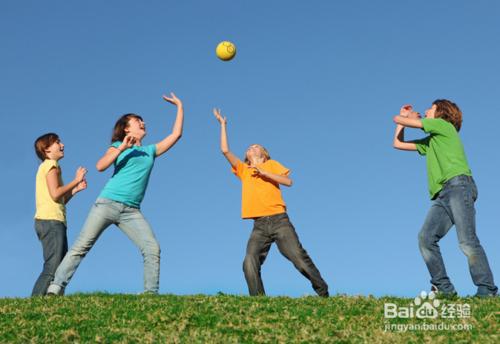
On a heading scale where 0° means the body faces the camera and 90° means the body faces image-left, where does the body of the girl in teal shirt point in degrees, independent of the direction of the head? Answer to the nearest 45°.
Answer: approximately 315°

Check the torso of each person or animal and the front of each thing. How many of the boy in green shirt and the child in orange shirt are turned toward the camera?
1

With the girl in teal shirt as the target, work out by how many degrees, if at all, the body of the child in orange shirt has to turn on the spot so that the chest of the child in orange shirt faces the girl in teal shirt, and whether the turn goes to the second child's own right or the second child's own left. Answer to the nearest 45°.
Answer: approximately 45° to the second child's own right

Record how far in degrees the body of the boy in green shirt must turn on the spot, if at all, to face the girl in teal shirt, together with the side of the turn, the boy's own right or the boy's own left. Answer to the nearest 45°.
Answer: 0° — they already face them

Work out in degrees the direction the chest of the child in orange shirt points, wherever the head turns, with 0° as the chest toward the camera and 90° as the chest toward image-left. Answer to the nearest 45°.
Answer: approximately 0°

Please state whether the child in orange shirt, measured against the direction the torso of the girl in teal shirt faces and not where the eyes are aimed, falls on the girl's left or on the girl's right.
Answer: on the girl's left

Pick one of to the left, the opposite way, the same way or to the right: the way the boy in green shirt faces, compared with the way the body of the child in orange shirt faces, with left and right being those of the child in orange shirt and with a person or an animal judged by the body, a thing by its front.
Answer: to the right

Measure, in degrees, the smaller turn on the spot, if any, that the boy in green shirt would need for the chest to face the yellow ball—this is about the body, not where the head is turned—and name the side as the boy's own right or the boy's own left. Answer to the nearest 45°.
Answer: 0° — they already face it

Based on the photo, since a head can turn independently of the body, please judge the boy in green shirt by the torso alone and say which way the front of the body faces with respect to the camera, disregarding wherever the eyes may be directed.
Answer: to the viewer's left

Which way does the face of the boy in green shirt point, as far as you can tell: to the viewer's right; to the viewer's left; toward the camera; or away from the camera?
to the viewer's left
